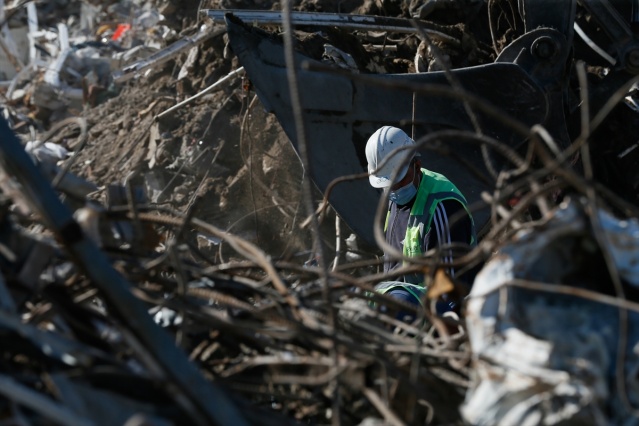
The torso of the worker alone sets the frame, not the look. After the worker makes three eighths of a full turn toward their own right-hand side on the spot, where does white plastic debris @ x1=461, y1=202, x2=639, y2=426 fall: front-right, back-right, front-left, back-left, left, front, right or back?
back
